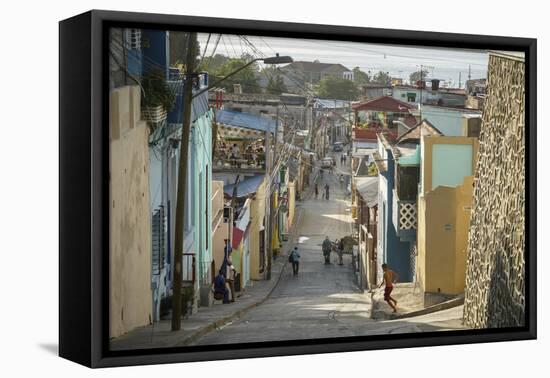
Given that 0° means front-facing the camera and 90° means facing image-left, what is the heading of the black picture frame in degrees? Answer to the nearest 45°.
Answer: approximately 315°
